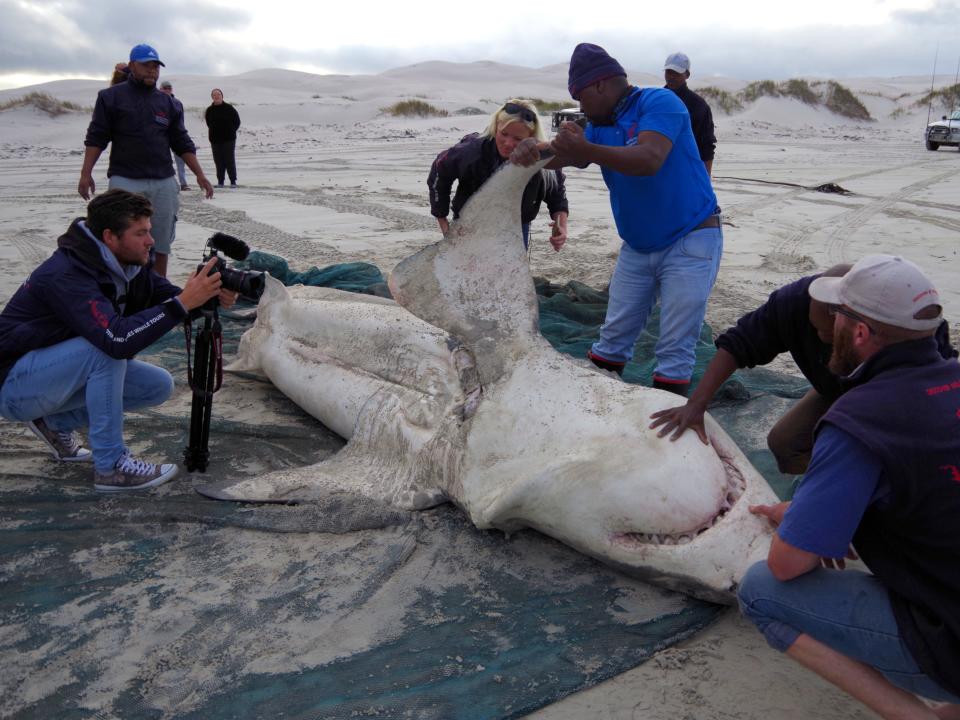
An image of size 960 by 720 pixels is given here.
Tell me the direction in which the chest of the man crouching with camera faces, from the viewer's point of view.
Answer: to the viewer's right

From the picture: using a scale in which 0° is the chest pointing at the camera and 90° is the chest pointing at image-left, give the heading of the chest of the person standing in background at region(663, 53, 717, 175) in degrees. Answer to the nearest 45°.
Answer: approximately 45°

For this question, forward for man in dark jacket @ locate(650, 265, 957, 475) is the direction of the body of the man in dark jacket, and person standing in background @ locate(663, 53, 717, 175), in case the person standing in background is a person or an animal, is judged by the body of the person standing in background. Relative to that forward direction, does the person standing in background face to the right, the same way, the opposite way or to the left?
the same way

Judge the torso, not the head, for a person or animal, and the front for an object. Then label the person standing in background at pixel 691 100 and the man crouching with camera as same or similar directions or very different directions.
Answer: very different directions

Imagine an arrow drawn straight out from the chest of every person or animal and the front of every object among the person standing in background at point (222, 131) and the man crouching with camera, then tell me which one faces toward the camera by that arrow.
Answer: the person standing in background

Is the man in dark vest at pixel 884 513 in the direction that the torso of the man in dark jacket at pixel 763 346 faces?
no

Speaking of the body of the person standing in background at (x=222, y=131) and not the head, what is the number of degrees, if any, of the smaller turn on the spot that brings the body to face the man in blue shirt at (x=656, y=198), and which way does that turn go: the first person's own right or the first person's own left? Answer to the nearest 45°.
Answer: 0° — they already face them

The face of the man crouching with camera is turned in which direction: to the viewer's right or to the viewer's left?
to the viewer's right

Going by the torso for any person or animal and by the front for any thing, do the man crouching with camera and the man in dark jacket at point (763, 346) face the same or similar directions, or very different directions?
very different directions

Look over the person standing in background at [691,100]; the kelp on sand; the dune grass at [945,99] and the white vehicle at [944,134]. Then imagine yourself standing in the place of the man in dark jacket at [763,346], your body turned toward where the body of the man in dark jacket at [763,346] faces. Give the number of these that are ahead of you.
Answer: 0

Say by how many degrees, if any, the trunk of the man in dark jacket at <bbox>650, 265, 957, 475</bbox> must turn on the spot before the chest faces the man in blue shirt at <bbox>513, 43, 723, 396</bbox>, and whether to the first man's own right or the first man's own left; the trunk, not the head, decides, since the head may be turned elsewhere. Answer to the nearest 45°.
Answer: approximately 90° to the first man's own right

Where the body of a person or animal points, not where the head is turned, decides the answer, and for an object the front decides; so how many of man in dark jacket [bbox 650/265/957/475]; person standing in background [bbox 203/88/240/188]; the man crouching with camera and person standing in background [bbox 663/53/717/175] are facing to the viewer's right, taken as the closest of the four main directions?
1

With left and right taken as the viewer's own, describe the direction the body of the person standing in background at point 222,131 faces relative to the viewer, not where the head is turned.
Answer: facing the viewer

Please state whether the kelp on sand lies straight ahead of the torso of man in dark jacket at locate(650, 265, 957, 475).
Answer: no
